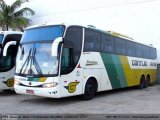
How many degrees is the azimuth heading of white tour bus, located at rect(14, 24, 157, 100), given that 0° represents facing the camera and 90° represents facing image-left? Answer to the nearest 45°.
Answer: approximately 45°

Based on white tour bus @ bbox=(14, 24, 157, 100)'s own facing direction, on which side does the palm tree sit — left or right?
on its right

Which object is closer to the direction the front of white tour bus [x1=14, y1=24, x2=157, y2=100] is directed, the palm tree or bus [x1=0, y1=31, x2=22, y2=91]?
the bus

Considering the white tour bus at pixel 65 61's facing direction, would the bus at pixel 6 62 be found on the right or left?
on its right
